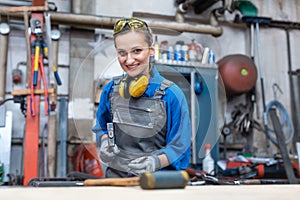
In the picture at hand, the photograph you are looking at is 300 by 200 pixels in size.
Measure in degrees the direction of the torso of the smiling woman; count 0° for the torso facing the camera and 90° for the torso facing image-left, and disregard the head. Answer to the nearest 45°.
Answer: approximately 45°

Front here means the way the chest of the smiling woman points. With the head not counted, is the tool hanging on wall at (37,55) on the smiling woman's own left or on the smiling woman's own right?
on the smiling woman's own right

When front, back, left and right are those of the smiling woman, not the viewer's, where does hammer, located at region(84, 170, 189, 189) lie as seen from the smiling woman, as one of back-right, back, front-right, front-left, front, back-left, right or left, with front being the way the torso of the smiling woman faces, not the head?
front-left

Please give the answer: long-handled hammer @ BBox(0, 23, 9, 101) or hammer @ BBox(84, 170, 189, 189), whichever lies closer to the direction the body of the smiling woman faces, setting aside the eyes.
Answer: the hammer @ BBox(84, 170, 189, 189)

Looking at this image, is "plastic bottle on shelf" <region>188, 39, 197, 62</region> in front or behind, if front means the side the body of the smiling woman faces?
behind

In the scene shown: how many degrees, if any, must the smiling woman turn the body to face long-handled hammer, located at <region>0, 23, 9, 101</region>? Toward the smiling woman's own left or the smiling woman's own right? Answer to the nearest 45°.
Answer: approximately 90° to the smiling woman's own right

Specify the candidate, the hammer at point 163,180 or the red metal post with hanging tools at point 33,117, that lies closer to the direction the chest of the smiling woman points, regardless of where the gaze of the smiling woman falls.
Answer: the hammer

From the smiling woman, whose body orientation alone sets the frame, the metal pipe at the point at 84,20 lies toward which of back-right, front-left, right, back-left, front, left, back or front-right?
back-right

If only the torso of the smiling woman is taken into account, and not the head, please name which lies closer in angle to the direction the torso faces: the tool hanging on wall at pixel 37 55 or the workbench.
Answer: the workbench

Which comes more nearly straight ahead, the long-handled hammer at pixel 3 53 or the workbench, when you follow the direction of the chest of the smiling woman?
the workbench
